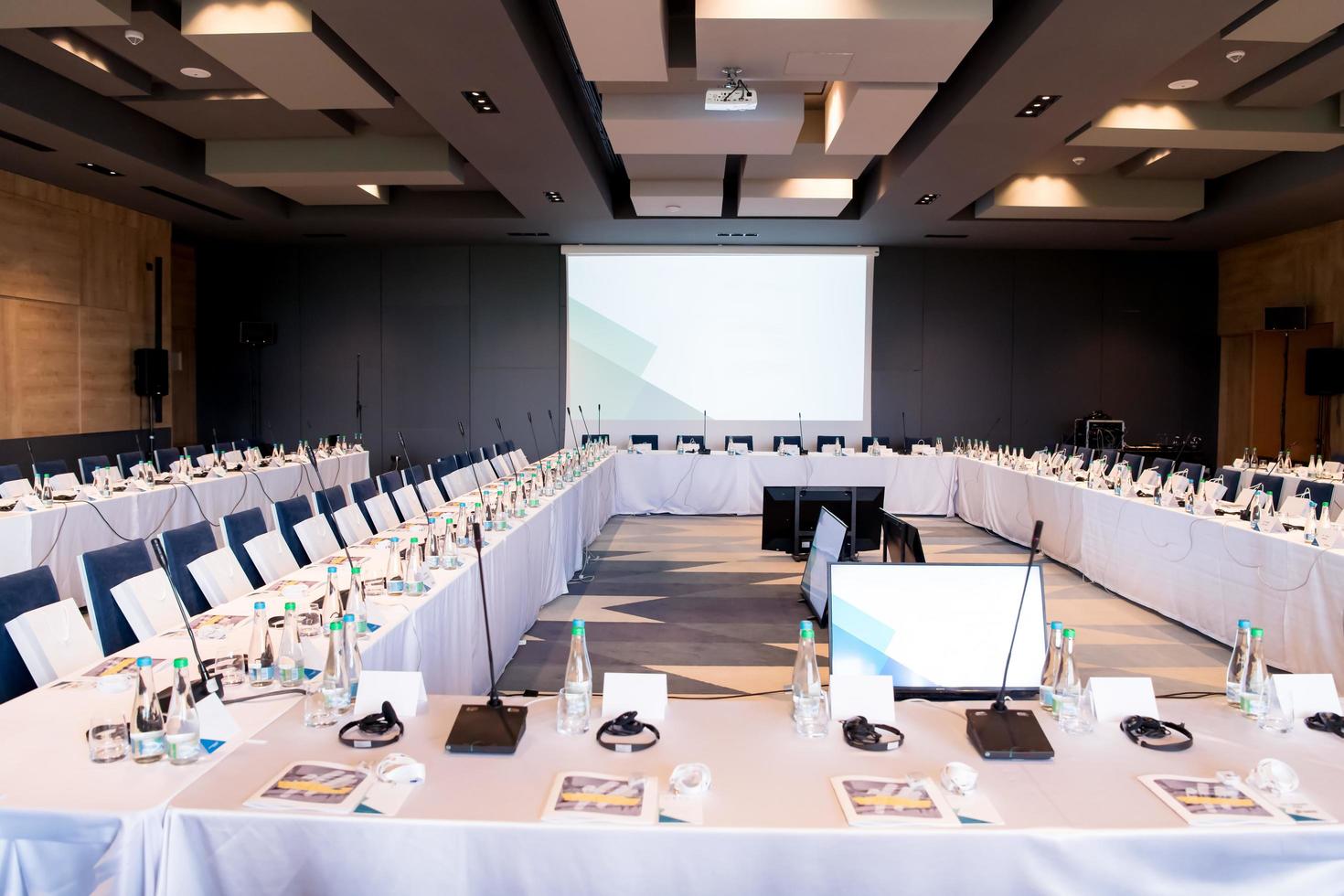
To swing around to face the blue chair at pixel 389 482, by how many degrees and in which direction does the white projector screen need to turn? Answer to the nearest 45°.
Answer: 0° — it already faces it

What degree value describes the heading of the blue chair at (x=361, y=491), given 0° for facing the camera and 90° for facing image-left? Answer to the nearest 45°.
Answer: approximately 315°

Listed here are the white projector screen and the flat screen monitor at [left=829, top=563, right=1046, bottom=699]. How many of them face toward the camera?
2

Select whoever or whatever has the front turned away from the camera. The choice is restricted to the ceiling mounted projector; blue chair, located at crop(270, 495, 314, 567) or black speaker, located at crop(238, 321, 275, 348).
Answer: the ceiling mounted projector

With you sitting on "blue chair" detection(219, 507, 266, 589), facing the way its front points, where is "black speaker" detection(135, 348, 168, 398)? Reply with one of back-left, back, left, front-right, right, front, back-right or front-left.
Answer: back-left

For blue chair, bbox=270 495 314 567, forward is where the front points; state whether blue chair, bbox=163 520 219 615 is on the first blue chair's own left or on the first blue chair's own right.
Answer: on the first blue chair's own right

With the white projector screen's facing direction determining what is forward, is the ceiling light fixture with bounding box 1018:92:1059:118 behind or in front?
in front

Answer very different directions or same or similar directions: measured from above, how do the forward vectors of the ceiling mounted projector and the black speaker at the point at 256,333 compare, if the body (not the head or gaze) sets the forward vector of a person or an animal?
very different directions

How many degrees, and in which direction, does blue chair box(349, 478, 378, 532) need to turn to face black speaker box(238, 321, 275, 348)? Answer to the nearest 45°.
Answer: approximately 135° to its left

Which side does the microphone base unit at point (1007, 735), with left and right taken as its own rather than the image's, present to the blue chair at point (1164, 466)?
back

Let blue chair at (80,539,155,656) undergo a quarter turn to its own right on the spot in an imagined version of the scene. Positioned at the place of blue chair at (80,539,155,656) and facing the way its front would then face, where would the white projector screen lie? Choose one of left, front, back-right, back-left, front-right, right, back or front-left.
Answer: back

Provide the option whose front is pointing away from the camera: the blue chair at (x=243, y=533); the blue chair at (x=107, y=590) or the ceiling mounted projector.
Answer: the ceiling mounted projector

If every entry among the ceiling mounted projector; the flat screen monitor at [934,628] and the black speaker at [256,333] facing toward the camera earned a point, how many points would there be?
2

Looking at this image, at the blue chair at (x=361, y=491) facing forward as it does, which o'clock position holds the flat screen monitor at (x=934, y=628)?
The flat screen monitor is roughly at 1 o'clock from the blue chair.

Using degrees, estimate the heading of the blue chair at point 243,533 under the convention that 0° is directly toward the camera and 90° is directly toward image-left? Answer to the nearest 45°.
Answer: approximately 315°
